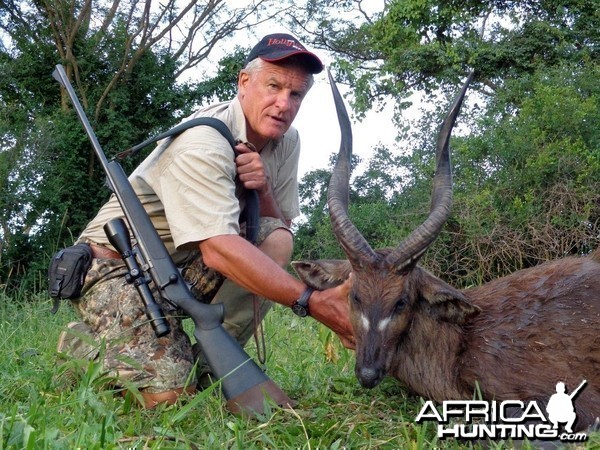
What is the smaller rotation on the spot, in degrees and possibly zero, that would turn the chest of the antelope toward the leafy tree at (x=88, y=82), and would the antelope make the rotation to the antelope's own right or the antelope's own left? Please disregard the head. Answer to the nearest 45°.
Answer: approximately 90° to the antelope's own right

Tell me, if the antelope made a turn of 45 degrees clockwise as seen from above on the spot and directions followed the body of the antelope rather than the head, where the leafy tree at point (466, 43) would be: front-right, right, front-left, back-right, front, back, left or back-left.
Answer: right
